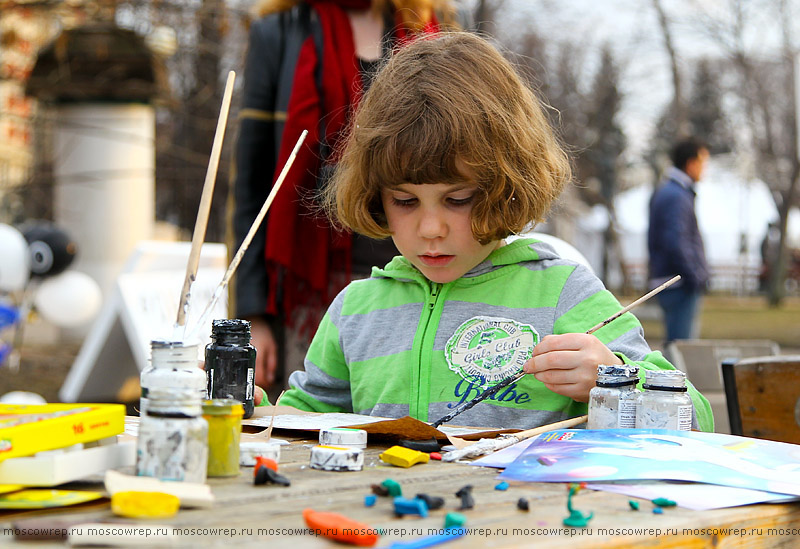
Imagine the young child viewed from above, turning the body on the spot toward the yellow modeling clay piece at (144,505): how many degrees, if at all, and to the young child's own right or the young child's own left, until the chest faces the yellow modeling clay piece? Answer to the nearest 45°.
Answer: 0° — they already face it

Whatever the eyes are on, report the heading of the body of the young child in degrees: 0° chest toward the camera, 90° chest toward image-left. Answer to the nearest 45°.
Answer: approximately 0°

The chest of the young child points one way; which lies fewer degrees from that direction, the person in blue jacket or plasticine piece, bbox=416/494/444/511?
the plasticine piece

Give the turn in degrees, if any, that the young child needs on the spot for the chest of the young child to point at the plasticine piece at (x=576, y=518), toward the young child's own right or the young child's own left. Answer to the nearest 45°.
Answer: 0° — they already face it
